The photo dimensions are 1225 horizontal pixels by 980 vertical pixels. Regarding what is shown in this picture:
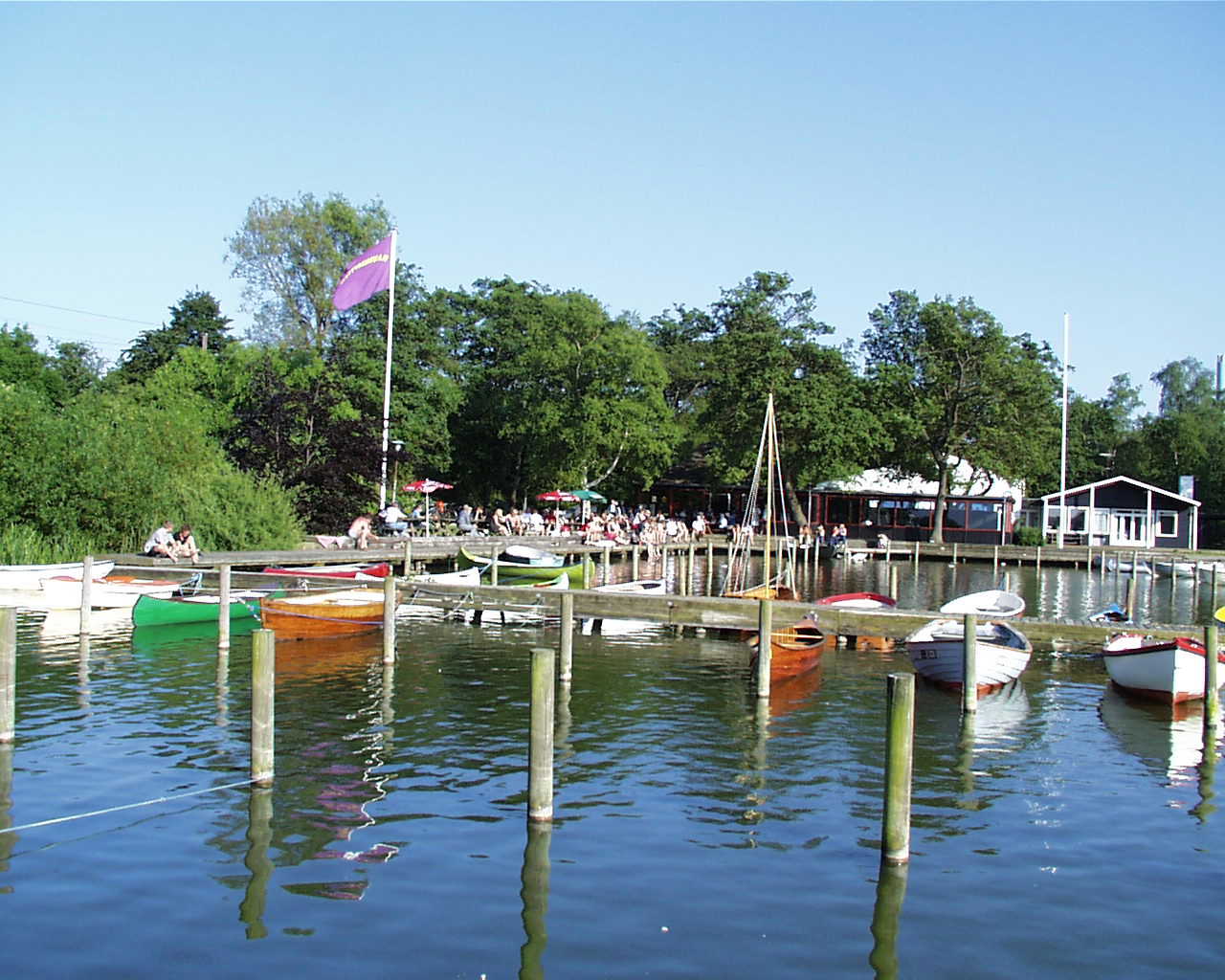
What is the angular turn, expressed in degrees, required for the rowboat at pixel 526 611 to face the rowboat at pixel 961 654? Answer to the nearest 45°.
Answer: approximately 45° to its right

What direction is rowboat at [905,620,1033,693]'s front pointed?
toward the camera

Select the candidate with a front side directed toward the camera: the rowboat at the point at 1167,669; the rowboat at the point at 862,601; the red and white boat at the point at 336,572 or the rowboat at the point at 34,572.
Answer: the rowboat at the point at 1167,669

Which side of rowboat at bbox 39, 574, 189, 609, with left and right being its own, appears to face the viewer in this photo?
right

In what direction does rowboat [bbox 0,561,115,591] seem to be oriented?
to the viewer's right

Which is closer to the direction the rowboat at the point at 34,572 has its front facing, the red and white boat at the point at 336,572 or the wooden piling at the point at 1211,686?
the red and white boat

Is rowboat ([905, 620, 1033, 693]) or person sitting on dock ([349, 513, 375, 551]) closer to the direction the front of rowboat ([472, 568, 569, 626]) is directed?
the rowboat
